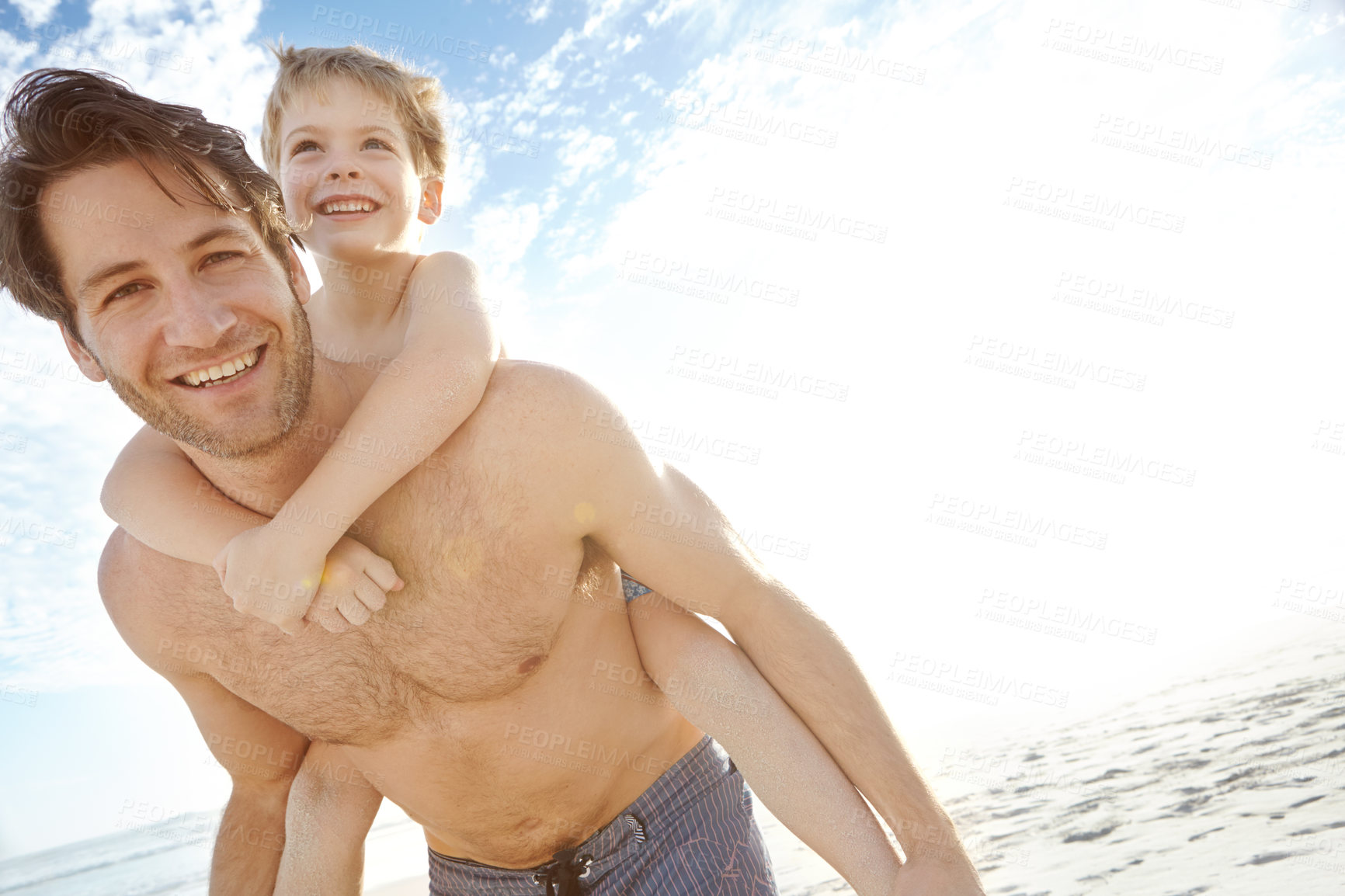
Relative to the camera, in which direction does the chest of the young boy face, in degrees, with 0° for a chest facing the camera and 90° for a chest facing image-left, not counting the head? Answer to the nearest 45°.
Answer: approximately 0°
